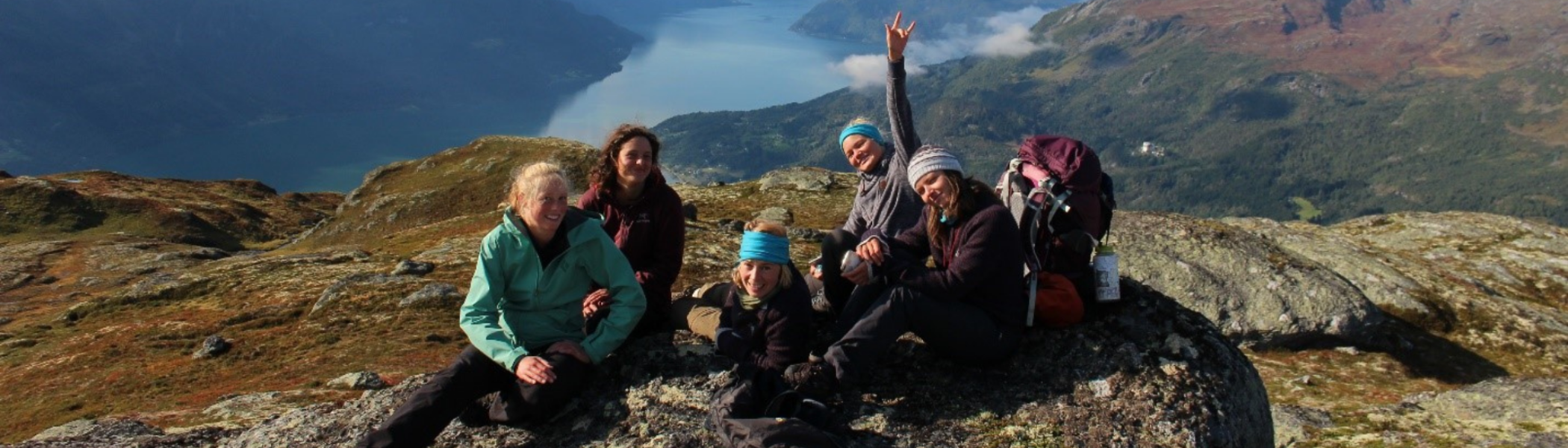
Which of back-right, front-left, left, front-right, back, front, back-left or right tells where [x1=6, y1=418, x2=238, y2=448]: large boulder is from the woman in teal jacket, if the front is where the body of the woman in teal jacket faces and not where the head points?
front-right

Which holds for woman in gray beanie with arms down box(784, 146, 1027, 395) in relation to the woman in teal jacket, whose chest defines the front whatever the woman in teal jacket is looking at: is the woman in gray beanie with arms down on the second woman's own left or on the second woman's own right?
on the second woman's own left

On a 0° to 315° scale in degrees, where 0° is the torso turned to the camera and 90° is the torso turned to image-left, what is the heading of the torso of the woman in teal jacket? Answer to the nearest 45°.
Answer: approximately 0°

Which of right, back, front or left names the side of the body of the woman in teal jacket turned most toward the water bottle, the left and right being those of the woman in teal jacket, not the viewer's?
left

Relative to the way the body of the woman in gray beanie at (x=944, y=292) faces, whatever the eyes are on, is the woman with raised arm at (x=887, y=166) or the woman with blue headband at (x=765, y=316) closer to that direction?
the woman with blue headband

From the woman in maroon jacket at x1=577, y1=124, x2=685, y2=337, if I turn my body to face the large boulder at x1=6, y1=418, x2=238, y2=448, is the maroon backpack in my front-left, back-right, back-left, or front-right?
back-left

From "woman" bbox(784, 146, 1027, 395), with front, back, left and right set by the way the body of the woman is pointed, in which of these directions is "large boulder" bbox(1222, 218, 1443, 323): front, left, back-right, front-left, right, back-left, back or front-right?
back

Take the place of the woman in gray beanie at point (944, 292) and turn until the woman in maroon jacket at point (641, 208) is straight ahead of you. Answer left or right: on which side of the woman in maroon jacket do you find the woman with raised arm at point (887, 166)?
right

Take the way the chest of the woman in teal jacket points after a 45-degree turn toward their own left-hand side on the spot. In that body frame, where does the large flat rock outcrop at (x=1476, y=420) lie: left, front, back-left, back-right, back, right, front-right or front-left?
front-left

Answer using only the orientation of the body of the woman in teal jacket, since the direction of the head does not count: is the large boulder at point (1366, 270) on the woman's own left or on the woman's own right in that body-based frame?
on the woman's own left

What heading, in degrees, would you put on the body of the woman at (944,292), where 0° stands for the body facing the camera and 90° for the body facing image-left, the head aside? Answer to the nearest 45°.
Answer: approximately 45°
